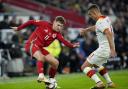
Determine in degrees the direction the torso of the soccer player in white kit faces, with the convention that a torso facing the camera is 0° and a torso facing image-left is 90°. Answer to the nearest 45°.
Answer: approximately 90°

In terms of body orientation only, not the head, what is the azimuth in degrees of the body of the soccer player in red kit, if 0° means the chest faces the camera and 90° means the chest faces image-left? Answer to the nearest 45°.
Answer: approximately 315°
